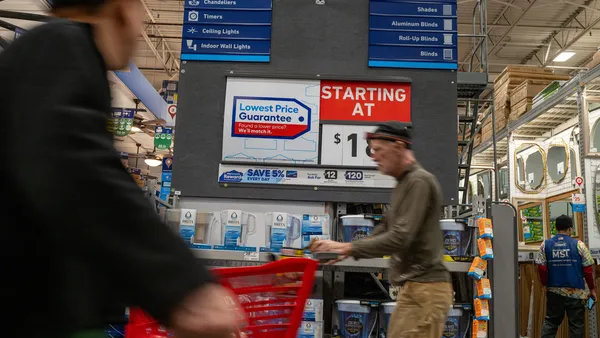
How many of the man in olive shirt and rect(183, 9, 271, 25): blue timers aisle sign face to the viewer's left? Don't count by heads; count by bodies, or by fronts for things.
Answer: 1

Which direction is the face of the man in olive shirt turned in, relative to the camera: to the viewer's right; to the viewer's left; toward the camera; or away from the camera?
to the viewer's left

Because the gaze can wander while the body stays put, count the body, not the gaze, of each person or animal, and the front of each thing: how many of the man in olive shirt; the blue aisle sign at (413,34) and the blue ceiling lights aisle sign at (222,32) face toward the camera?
2

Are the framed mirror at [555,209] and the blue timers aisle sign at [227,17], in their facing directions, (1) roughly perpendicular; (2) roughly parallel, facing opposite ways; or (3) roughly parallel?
roughly perpendicular

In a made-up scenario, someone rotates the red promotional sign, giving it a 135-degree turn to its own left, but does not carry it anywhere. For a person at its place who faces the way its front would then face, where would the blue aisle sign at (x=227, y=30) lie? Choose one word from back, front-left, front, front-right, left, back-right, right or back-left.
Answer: back-left

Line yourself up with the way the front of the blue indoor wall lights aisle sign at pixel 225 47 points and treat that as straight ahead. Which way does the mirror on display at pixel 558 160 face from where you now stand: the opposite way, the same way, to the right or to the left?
to the right

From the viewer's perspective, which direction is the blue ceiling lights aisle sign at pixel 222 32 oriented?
toward the camera

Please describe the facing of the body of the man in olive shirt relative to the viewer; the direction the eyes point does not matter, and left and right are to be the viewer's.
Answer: facing to the left of the viewer

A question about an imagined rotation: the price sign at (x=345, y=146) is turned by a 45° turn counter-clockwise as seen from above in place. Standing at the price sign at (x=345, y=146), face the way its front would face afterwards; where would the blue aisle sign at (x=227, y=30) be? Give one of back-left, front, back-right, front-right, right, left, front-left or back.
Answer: back-right

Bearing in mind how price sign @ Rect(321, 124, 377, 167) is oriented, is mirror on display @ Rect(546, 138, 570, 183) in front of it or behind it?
behind

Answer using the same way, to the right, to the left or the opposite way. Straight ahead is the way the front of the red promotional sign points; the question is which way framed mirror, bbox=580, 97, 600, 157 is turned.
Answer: to the right

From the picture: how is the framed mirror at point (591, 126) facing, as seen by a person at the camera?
facing the viewer and to the left of the viewer

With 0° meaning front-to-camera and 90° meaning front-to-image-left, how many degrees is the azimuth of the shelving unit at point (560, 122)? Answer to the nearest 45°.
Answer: approximately 45°

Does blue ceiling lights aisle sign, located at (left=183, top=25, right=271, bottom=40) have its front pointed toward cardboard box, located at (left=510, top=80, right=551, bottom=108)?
no

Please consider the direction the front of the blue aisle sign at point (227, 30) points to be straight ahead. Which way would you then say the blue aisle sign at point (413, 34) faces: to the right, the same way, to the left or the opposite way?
the same way

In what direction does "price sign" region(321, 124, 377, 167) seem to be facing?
toward the camera

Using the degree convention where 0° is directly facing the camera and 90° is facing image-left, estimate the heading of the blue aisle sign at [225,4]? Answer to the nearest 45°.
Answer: approximately 0°
